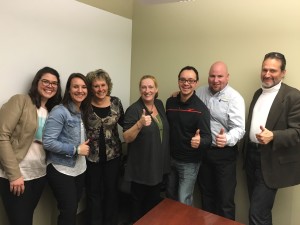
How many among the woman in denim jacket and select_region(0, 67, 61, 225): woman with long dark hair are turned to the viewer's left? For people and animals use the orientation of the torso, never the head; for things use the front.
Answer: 0

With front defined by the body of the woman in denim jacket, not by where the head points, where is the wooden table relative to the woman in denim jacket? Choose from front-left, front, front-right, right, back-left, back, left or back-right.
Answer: front

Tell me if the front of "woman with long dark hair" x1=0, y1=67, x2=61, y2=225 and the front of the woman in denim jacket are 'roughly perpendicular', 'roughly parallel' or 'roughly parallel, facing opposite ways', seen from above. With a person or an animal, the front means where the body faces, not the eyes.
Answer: roughly parallel

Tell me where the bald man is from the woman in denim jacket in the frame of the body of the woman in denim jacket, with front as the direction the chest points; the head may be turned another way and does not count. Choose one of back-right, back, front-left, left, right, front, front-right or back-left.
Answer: front-left

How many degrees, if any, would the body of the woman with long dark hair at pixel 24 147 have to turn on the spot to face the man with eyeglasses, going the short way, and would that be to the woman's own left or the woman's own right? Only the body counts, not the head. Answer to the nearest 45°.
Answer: approximately 45° to the woman's own left

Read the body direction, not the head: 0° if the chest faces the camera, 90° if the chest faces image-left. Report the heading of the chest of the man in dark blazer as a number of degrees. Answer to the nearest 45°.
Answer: approximately 45°

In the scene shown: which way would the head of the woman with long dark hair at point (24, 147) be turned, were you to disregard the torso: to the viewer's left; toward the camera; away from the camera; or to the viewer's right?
toward the camera

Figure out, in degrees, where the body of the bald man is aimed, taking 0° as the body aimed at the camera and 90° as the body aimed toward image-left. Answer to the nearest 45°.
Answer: approximately 45°

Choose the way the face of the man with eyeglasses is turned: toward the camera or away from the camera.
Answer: toward the camera

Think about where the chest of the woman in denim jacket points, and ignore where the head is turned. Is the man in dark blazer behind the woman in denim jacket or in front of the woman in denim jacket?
in front

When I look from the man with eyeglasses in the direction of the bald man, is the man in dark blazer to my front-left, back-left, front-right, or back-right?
front-right

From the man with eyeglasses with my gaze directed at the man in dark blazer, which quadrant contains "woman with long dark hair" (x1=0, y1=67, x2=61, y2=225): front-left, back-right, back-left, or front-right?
back-right

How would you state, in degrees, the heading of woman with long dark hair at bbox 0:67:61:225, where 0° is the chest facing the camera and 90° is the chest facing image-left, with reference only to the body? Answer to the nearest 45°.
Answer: approximately 315°

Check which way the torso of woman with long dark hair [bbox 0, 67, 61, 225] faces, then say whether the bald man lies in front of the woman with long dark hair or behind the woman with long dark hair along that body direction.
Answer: in front
